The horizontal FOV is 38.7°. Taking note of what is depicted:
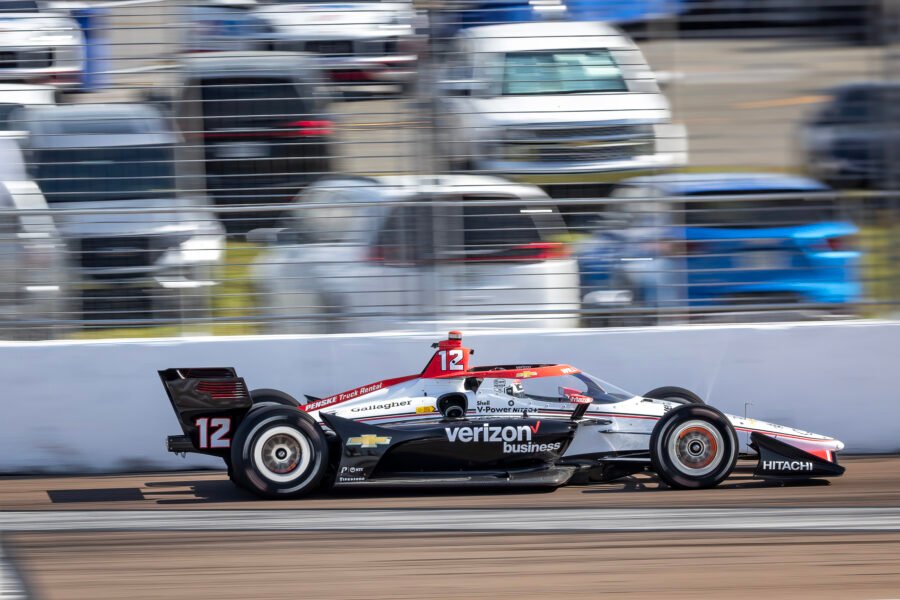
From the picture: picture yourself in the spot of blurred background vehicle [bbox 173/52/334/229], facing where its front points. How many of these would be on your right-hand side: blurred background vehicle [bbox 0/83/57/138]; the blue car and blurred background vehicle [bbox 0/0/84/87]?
1

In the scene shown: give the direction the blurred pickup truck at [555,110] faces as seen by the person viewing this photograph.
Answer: facing the viewer and to the right of the viewer

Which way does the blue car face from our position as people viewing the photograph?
facing away from the viewer and to the left of the viewer

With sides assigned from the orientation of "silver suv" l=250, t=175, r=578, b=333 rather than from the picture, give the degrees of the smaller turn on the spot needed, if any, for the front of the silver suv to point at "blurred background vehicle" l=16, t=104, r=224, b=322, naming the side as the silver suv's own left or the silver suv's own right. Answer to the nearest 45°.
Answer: approximately 45° to the silver suv's own left

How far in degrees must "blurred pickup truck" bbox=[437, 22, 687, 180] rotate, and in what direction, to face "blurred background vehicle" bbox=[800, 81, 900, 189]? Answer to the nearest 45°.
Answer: approximately 45° to its left

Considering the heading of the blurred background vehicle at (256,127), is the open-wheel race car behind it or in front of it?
behind

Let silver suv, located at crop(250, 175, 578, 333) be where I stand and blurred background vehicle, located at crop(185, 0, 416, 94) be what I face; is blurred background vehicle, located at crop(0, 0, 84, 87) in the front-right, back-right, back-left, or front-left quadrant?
front-left

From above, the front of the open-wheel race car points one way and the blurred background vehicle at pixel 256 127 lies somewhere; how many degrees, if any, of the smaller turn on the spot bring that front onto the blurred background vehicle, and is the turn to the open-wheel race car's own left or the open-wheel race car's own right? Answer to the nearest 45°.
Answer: approximately 135° to the open-wheel race car's own left

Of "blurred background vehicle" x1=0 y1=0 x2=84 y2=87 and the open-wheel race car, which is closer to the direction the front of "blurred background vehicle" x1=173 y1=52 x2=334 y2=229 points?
the blurred background vehicle

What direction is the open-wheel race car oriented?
to the viewer's right

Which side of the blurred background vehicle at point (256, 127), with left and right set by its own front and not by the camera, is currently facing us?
back

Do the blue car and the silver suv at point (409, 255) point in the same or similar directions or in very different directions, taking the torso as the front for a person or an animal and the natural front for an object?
same or similar directions

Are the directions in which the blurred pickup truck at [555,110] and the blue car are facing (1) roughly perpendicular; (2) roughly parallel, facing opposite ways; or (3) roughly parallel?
roughly parallel, facing opposite ways

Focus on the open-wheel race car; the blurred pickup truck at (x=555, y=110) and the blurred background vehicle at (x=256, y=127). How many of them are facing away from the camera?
1

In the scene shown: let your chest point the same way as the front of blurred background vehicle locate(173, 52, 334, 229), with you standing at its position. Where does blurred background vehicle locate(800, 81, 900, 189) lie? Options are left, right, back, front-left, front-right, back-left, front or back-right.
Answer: right

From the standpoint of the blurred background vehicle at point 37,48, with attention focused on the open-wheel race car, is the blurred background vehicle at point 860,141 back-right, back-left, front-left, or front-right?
front-left

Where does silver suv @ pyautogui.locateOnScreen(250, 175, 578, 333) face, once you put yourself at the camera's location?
facing away from the viewer and to the left of the viewer

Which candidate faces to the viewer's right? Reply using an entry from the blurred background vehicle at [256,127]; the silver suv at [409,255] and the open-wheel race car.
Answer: the open-wheel race car
